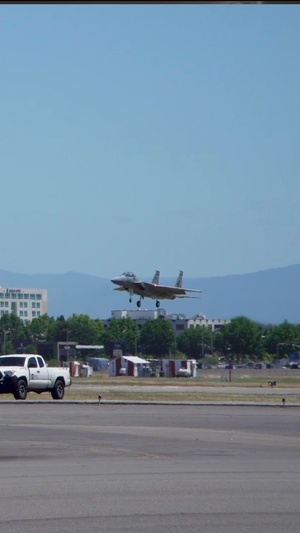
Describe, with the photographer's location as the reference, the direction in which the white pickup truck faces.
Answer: facing the viewer and to the left of the viewer
